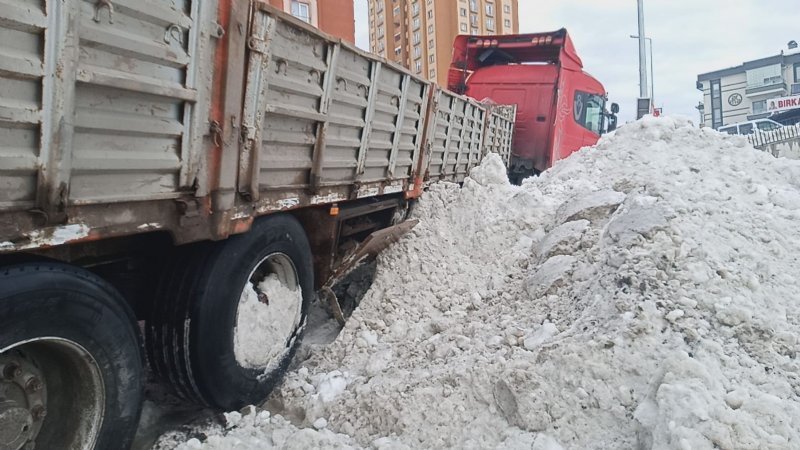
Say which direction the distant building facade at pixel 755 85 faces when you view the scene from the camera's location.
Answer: facing the viewer and to the left of the viewer

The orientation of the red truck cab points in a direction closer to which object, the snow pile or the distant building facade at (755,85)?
the distant building facade

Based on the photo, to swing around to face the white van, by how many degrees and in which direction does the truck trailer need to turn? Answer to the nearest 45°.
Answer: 0° — it already faces it

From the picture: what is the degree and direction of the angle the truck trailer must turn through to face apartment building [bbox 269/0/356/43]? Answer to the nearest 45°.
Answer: approximately 45° to its left

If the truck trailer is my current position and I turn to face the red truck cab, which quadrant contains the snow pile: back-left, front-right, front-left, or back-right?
front-right

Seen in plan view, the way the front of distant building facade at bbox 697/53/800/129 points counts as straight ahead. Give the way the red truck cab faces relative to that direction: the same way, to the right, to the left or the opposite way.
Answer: the opposite way

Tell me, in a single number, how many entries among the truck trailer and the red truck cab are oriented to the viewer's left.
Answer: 0

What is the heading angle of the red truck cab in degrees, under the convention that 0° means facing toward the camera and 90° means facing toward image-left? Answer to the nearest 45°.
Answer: approximately 225°

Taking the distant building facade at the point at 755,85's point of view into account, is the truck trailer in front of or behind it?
in front

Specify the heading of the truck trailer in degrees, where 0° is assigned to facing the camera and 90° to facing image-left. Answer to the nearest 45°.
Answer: approximately 225°

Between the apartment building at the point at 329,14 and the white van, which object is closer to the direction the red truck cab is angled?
the white van

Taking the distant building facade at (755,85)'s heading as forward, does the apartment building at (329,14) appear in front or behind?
in front

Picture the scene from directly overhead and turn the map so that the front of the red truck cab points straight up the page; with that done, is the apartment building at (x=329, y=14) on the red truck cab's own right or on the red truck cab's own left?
on the red truck cab's own left

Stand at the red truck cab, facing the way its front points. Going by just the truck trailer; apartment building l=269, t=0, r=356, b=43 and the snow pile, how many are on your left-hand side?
1
